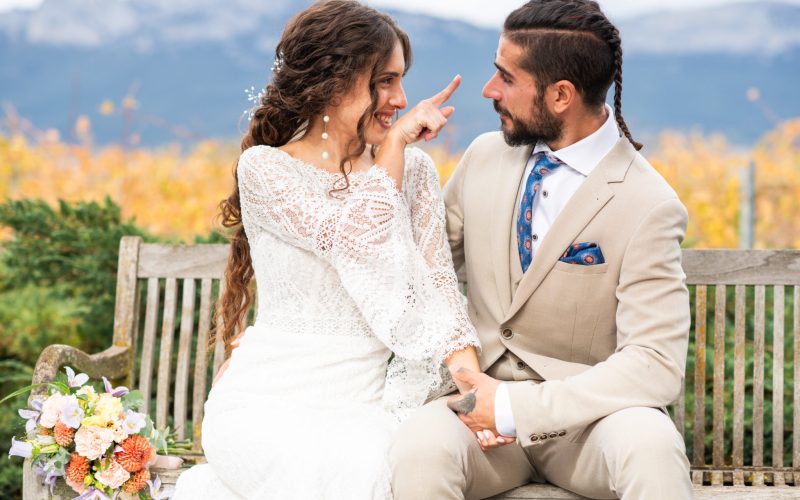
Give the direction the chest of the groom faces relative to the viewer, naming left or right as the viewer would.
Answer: facing the viewer and to the left of the viewer

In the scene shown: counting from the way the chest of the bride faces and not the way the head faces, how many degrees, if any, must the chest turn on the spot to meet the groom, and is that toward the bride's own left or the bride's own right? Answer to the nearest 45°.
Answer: approximately 45° to the bride's own left

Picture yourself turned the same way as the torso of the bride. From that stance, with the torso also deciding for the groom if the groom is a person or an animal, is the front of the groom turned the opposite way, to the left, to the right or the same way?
to the right

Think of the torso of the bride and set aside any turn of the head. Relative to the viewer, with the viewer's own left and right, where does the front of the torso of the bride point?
facing the viewer and to the right of the viewer

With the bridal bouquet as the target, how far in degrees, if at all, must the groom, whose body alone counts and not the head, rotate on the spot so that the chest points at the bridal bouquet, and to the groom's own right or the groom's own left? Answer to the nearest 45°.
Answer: approximately 45° to the groom's own right

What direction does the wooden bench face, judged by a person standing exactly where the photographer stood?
facing the viewer

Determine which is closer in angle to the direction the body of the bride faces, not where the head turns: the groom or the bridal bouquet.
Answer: the groom

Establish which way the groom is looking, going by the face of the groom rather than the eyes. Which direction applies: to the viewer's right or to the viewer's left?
to the viewer's left
